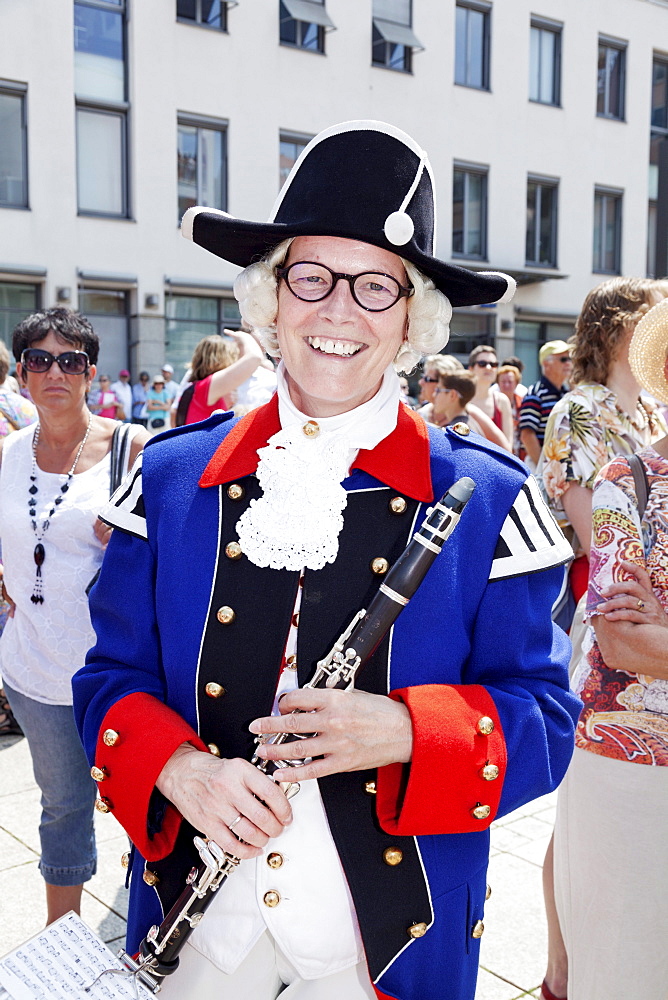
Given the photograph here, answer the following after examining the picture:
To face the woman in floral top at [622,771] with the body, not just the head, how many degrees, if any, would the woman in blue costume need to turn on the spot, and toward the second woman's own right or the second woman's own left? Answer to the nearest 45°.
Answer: approximately 135° to the second woman's own left

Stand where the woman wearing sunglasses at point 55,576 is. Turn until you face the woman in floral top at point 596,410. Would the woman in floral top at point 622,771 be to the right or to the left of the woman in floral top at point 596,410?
right

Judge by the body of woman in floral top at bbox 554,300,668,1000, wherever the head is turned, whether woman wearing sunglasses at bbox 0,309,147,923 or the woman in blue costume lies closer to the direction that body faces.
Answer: the woman in blue costume

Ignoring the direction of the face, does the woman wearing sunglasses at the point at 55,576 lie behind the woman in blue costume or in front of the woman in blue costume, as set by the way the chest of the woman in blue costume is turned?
behind

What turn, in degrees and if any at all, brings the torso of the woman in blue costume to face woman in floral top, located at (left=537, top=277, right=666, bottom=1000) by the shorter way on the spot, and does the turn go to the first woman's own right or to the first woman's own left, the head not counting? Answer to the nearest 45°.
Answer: approximately 135° to the first woman's own left
